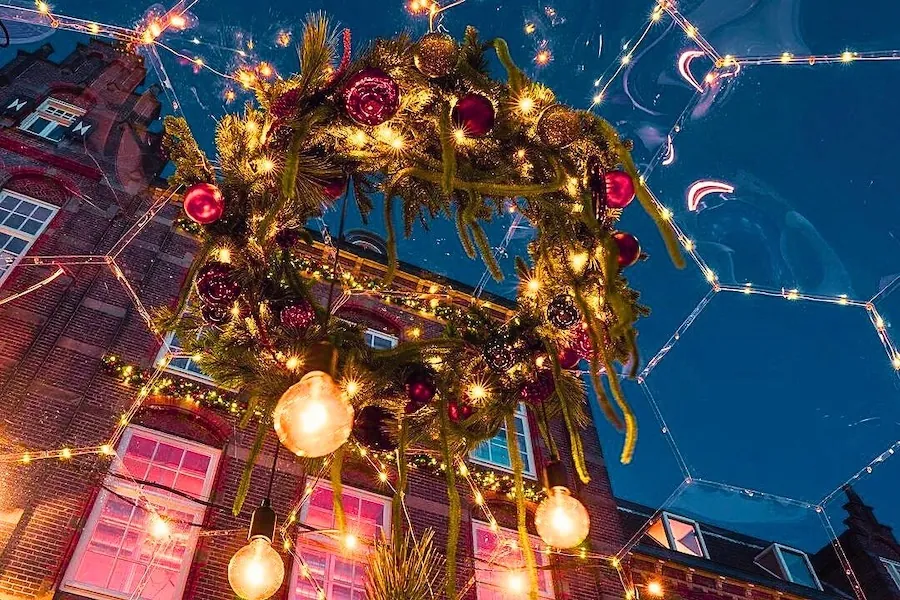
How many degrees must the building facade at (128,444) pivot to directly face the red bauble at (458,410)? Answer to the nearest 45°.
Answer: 0° — it already faces it

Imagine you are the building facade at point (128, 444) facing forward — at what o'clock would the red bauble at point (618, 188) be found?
The red bauble is roughly at 12 o'clock from the building facade.

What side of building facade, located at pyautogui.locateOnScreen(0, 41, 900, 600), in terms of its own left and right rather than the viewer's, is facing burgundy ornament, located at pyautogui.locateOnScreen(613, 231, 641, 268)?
front

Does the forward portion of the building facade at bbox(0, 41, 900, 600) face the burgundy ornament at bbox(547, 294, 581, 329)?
yes

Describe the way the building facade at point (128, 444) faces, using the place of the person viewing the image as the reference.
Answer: facing the viewer and to the right of the viewer

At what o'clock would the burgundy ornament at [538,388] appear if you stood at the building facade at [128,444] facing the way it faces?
The burgundy ornament is roughly at 12 o'clock from the building facade.

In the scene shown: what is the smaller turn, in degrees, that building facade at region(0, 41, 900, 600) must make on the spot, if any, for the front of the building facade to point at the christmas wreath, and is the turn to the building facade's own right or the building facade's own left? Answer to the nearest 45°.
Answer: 0° — it already faces it

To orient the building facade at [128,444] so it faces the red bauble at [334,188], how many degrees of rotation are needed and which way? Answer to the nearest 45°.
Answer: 0° — it already faces it

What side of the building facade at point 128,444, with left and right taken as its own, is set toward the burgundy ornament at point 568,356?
front

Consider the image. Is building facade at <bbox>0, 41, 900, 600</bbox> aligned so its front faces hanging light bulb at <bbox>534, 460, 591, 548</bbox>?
yes
